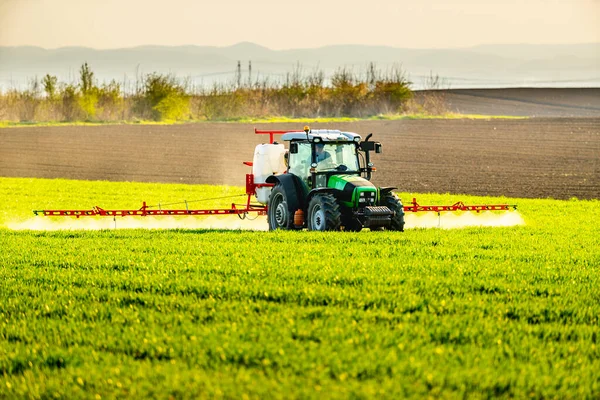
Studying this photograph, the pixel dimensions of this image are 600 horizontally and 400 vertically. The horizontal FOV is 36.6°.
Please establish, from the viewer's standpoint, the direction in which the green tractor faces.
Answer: facing the viewer and to the right of the viewer
